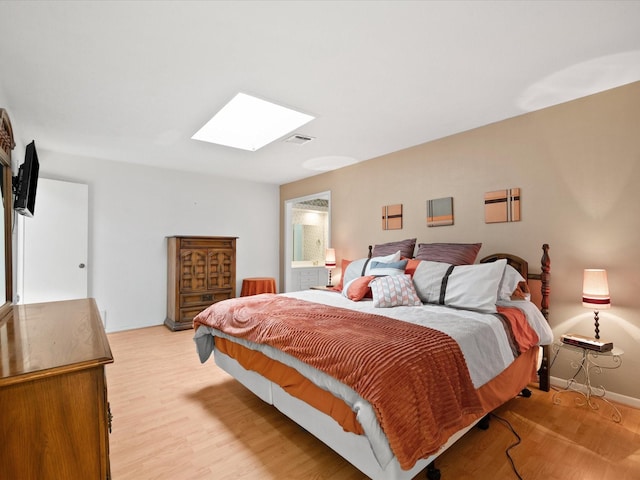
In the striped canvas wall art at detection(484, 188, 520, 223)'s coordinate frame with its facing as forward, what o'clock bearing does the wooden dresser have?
The wooden dresser is roughly at 11 o'clock from the striped canvas wall art.

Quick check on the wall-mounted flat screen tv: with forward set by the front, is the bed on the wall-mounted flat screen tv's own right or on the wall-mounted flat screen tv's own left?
on the wall-mounted flat screen tv's own right

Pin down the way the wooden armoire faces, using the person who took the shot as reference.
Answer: facing the viewer and to the right of the viewer

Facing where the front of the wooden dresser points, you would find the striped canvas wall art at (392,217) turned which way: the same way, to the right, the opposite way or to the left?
the opposite way

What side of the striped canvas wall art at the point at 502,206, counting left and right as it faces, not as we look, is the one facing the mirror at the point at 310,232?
right

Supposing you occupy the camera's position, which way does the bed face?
facing the viewer and to the left of the viewer

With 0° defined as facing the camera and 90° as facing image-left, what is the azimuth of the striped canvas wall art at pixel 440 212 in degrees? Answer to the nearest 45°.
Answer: approximately 45°

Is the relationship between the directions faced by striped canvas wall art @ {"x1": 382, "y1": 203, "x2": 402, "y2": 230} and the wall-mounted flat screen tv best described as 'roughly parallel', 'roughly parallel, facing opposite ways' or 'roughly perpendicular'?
roughly parallel, facing opposite ways

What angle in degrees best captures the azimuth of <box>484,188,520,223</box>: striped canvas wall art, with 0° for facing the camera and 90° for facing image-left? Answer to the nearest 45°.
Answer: approximately 45°

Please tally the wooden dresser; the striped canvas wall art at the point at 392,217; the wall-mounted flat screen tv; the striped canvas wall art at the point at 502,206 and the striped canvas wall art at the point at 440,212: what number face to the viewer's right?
2

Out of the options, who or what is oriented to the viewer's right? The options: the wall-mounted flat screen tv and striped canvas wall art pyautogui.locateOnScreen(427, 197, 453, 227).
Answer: the wall-mounted flat screen tv

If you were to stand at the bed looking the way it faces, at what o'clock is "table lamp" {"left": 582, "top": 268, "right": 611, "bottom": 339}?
The table lamp is roughly at 7 o'clock from the bed.

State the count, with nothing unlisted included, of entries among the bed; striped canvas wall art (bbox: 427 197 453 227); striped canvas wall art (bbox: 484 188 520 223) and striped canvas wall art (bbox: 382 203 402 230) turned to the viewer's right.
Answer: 0

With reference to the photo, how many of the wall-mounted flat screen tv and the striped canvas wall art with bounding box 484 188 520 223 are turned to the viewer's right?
1

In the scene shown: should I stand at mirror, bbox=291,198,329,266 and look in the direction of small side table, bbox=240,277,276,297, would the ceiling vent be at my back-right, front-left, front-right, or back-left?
front-left

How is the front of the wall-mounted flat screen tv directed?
to the viewer's right

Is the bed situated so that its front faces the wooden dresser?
yes

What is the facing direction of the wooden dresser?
to the viewer's right

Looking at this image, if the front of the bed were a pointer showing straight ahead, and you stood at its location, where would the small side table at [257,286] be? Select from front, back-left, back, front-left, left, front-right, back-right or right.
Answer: right

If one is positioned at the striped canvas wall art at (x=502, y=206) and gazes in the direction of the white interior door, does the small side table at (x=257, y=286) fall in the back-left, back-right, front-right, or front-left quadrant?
front-right
